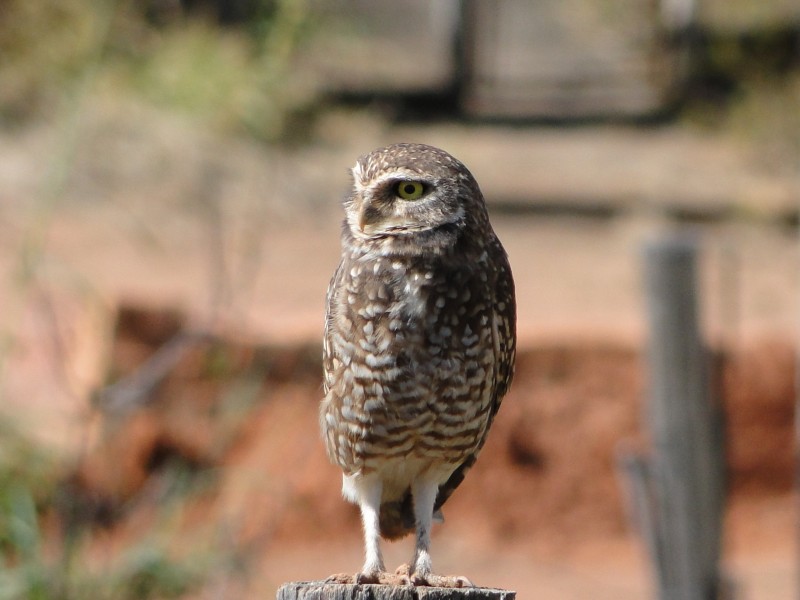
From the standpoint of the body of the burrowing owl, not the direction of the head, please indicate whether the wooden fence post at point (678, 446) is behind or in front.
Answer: behind

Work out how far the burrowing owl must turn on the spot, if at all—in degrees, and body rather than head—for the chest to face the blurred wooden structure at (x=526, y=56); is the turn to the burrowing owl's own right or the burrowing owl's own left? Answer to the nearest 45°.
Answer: approximately 135° to the burrowing owl's own right

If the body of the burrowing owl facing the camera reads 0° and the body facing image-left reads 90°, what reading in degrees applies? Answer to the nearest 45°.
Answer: approximately 45°

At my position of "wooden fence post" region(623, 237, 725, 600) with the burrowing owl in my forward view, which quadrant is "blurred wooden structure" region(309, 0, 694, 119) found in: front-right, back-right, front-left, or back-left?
back-right
